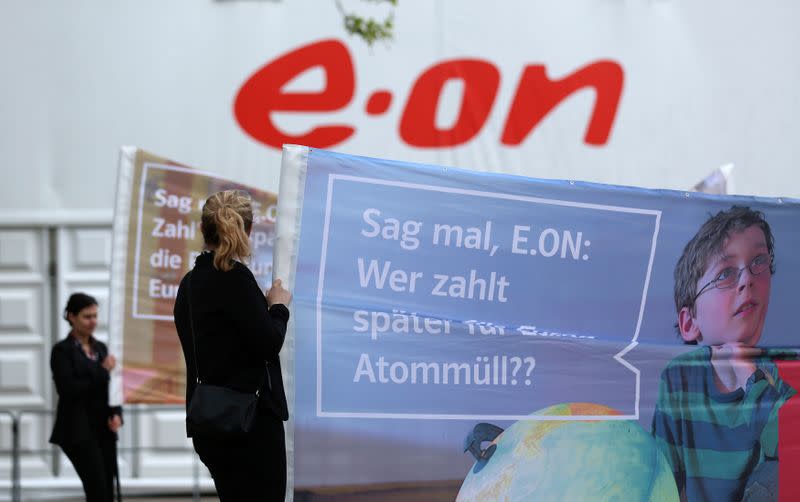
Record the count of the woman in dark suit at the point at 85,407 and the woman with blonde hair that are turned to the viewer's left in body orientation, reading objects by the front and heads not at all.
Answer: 0

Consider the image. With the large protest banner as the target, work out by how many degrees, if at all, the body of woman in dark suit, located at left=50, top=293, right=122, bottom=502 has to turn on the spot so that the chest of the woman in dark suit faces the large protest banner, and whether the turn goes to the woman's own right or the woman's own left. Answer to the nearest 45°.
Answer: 0° — they already face it

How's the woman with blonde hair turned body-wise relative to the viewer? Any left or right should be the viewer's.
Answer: facing away from the viewer and to the right of the viewer

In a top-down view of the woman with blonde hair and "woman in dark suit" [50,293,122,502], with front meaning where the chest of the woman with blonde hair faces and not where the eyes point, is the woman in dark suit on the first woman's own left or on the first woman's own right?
on the first woman's own left

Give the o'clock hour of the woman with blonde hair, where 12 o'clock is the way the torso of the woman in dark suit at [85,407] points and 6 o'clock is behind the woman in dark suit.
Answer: The woman with blonde hair is roughly at 1 o'clock from the woman in dark suit.

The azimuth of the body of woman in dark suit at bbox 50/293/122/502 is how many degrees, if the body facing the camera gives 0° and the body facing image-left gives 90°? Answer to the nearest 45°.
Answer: approximately 315°
